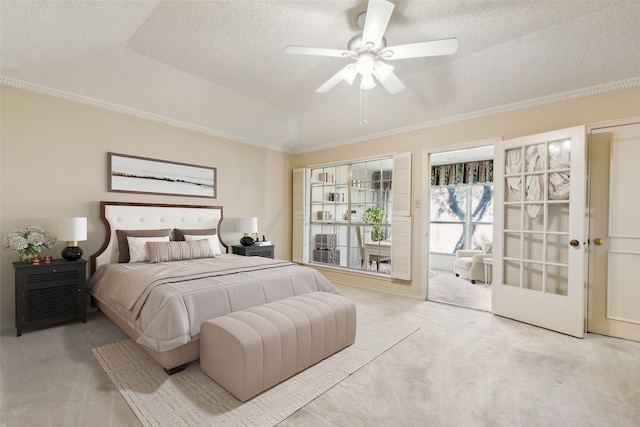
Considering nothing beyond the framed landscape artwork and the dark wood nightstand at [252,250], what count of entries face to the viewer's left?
0

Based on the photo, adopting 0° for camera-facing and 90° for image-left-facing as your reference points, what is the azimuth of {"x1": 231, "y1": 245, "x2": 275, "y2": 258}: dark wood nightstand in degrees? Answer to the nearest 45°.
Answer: approximately 315°

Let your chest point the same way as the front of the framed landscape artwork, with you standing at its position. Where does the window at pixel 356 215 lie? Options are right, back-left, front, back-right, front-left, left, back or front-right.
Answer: front-left

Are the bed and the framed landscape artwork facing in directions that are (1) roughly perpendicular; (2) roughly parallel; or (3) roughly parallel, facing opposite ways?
roughly parallel

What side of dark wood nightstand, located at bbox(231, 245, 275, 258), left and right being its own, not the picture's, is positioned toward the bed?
right

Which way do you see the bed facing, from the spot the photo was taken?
facing the viewer and to the right of the viewer

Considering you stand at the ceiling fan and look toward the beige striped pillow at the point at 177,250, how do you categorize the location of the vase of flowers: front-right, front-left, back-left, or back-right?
front-left

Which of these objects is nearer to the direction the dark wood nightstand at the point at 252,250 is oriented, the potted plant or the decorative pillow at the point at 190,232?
the potted plant

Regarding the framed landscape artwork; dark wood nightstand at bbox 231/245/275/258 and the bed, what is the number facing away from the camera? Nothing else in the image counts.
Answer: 0

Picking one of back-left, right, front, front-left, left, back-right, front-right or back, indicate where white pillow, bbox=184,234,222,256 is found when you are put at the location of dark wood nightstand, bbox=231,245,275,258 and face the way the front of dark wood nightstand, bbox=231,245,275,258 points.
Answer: right

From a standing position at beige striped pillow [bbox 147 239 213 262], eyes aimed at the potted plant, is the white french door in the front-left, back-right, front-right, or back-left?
front-right

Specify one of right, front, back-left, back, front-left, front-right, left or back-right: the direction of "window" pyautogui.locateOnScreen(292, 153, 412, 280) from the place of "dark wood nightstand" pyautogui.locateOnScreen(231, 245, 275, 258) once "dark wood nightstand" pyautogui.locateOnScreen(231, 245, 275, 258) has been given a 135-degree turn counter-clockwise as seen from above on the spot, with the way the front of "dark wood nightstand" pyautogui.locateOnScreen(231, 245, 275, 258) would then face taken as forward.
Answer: right

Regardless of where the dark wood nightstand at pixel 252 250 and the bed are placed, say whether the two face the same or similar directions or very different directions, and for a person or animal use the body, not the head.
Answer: same or similar directions

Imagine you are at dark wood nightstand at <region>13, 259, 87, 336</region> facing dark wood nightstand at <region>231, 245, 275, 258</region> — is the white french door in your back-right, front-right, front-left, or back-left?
front-right
